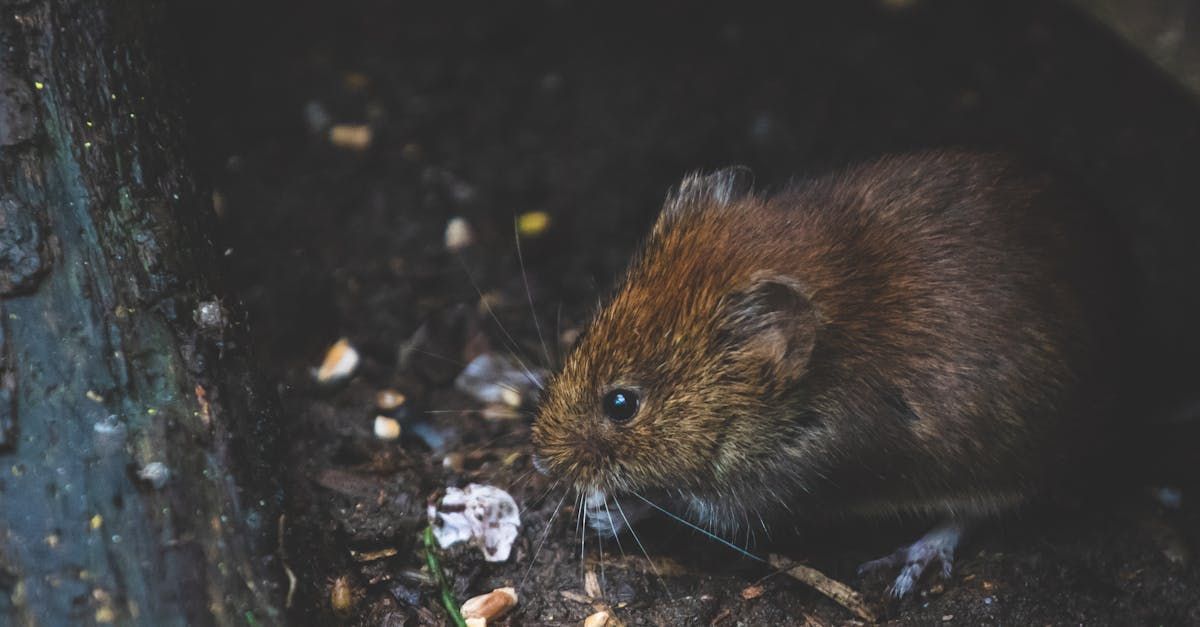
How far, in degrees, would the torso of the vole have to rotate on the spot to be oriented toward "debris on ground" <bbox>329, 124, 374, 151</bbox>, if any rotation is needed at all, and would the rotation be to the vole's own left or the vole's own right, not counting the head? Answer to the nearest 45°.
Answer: approximately 45° to the vole's own right

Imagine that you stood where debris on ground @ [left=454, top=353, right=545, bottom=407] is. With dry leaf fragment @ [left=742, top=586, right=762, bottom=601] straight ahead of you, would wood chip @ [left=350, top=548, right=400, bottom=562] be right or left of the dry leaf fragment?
right

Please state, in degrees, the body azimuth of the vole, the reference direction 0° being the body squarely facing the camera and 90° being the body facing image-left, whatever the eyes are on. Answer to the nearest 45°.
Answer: approximately 90°

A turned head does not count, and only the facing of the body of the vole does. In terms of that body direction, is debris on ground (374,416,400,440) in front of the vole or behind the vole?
in front

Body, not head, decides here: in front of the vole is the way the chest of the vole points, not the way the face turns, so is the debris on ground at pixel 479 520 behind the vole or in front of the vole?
in front

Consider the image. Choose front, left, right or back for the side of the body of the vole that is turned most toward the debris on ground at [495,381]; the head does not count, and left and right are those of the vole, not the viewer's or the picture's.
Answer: front

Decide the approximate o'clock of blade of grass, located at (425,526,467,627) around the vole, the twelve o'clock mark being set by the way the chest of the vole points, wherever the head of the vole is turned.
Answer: The blade of grass is roughly at 11 o'clock from the vole.
